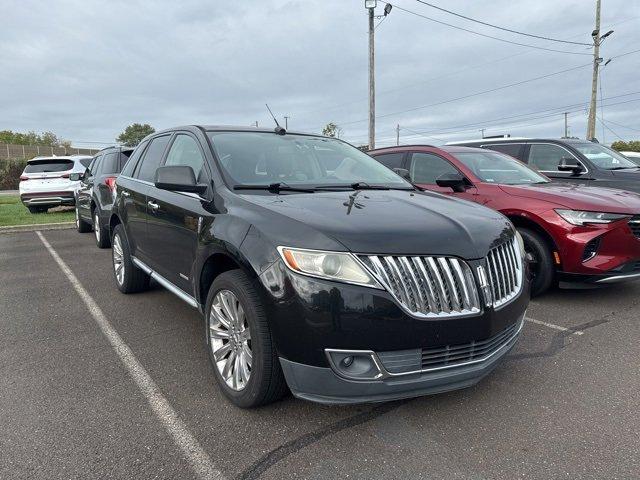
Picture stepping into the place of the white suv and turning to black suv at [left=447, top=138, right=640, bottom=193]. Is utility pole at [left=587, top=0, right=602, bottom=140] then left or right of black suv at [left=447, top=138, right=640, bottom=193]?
left

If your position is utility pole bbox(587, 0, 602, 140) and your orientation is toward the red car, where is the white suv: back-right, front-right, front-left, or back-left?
front-right

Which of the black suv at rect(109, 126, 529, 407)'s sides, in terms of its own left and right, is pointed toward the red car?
left

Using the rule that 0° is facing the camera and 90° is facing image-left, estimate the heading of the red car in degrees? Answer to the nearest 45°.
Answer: approximately 315°

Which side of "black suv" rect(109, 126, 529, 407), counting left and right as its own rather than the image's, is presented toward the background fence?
back

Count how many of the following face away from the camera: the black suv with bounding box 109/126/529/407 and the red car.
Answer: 0

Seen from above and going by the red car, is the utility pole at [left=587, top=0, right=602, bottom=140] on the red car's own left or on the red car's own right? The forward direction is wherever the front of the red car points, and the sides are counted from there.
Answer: on the red car's own left

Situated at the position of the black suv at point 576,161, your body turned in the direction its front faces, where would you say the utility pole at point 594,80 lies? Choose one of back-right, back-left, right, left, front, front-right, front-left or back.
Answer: back-left

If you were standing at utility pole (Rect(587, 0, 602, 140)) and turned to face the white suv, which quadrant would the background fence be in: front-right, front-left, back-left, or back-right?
front-right

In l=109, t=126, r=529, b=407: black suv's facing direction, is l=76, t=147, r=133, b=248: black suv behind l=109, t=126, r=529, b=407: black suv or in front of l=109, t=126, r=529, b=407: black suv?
behind

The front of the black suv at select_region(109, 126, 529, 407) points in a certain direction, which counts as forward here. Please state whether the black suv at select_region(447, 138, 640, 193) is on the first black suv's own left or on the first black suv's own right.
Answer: on the first black suv's own left

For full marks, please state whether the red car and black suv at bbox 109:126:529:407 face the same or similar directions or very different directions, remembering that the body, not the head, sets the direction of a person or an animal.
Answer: same or similar directions
